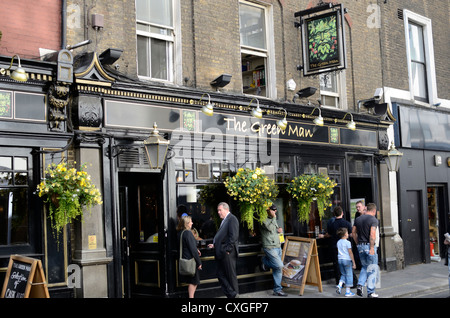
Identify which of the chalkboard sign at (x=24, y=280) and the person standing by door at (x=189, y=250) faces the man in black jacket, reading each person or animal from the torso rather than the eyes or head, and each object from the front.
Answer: the person standing by door

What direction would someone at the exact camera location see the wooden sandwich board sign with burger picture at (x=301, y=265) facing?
facing the viewer and to the left of the viewer

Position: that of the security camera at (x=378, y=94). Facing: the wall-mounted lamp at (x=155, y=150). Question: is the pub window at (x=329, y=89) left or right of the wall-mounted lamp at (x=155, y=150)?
right

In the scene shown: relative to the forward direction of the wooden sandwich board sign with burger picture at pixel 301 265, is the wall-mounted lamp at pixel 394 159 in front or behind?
behind

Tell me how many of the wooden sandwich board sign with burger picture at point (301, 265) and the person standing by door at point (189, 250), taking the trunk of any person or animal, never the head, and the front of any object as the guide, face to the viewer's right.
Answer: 1

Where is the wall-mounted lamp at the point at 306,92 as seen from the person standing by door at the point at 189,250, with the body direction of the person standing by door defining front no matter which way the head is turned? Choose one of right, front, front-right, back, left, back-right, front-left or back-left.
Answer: front-left

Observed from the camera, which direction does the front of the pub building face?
facing the viewer and to the right of the viewer

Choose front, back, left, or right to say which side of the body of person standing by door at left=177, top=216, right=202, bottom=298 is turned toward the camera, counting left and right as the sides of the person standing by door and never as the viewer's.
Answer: right

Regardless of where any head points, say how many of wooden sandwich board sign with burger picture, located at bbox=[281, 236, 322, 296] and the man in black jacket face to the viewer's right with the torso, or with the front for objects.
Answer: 0

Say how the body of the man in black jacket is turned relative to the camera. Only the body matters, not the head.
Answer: to the viewer's left

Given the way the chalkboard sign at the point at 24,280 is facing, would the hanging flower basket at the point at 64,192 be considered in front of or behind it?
behind

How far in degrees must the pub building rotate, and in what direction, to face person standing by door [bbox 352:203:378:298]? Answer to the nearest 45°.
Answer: approximately 45° to its left
